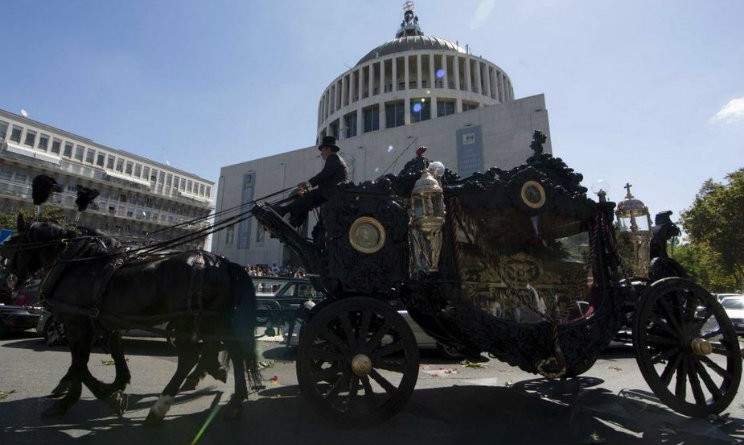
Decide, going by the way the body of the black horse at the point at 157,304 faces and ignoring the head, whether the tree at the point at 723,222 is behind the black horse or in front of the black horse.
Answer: behind

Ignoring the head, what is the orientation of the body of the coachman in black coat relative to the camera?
to the viewer's left

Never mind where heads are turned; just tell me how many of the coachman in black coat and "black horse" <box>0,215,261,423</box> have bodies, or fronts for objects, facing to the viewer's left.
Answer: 2

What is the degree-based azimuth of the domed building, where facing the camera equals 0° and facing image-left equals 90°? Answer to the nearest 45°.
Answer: approximately 45°

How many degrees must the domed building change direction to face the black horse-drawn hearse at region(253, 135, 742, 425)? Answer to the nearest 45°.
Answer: approximately 45° to its left

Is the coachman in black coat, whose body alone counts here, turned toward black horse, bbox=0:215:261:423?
yes

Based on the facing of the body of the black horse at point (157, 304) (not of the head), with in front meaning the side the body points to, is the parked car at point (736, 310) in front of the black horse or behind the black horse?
behind

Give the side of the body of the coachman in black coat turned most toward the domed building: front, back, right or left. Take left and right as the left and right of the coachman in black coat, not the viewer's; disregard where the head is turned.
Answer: right

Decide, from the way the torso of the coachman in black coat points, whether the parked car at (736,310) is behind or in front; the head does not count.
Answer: behind

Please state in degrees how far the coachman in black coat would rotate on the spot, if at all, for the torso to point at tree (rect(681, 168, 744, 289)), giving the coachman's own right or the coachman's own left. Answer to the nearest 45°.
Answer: approximately 135° to the coachman's own right

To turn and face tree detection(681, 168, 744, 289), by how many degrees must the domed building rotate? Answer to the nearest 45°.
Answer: approximately 90° to its left

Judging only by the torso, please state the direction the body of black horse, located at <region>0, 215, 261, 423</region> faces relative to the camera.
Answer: to the viewer's left
